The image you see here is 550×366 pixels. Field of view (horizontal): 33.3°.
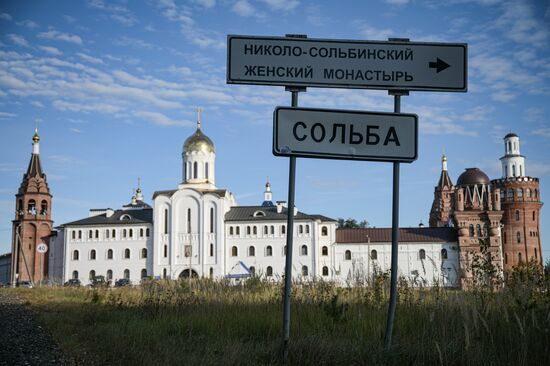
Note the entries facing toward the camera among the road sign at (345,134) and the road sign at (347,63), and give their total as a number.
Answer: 2

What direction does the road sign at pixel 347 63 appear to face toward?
toward the camera

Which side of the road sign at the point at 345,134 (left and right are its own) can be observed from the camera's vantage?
front

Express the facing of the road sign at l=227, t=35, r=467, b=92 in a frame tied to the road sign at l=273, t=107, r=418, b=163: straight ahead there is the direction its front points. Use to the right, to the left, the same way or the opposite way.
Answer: the same way
